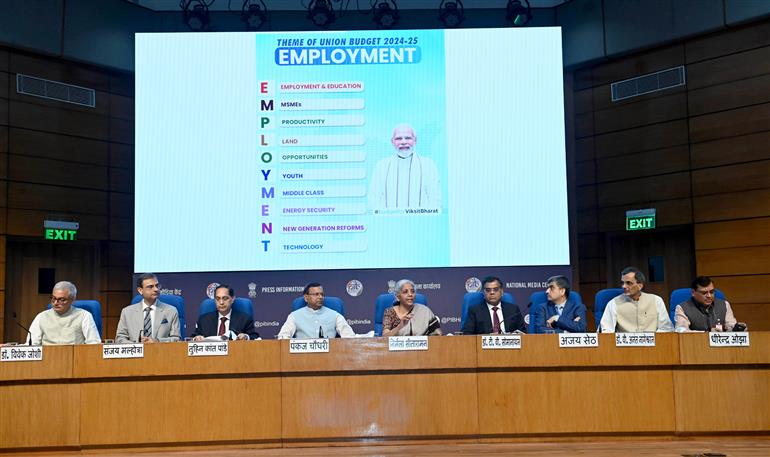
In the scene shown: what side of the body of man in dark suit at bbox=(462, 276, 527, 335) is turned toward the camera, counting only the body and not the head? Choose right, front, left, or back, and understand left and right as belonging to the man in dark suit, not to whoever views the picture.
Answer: front

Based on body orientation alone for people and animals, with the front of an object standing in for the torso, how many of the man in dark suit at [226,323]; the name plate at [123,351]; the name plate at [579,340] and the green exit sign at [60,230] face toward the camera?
4

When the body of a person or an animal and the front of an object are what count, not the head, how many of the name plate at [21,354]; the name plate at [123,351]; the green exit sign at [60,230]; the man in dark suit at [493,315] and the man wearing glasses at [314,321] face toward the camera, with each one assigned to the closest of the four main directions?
5

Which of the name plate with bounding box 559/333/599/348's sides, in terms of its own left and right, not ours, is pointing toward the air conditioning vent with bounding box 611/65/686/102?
back

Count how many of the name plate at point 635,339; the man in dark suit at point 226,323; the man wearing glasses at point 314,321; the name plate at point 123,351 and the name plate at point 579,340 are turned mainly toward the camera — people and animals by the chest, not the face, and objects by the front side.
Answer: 5

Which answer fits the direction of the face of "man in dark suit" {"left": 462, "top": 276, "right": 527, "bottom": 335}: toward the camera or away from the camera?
toward the camera

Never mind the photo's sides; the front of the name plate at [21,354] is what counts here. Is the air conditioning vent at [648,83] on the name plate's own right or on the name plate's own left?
on the name plate's own left

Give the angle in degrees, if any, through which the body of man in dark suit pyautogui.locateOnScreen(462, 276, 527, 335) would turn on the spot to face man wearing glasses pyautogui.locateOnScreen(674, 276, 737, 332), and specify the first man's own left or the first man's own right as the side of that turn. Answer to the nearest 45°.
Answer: approximately 90° to the first man's own left

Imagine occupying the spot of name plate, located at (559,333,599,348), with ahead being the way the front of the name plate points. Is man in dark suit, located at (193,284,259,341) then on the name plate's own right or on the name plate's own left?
on the name plate's own right

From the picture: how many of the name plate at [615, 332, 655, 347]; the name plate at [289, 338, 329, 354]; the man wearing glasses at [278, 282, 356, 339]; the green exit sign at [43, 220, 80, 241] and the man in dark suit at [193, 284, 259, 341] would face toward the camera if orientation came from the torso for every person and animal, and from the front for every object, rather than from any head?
5

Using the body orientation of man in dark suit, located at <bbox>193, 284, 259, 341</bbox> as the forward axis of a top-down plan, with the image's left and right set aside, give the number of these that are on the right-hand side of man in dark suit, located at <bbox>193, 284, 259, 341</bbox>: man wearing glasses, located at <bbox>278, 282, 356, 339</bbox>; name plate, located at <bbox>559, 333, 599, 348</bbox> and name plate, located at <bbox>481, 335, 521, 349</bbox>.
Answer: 0

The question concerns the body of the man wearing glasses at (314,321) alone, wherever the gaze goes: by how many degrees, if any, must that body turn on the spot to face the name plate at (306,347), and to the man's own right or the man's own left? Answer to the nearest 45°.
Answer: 0° — they already face it

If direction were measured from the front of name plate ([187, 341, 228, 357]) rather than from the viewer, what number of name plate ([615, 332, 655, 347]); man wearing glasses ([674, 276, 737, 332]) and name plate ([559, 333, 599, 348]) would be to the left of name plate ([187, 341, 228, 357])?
3

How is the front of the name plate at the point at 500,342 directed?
toward the camera

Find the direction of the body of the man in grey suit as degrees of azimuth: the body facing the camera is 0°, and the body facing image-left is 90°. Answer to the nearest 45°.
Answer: approximately 0°

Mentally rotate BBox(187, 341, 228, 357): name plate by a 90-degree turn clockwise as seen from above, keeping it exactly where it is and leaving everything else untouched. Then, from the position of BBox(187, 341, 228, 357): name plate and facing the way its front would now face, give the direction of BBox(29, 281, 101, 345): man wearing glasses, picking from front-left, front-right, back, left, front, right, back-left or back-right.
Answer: front-right

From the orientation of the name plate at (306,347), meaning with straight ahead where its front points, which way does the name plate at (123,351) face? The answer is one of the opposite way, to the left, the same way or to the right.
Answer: the same way

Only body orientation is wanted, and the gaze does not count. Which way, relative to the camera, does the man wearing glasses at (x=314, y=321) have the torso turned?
toward the camera
